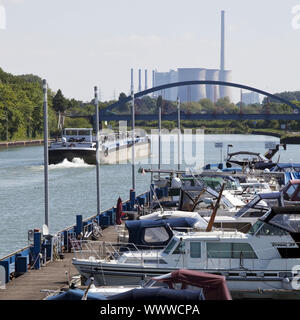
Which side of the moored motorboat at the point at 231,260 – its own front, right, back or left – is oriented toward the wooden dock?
front

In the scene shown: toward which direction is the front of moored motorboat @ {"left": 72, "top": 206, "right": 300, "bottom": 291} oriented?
to the viewer's left
